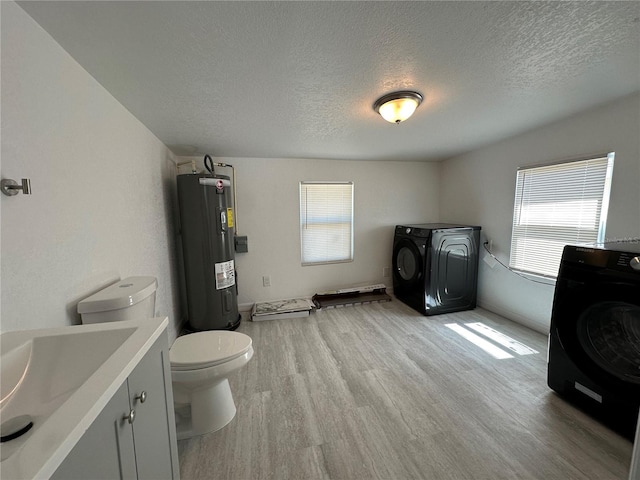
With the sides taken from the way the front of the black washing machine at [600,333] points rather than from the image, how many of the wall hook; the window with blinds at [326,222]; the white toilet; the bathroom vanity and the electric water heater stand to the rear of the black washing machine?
0

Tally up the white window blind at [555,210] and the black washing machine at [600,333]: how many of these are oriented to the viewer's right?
0

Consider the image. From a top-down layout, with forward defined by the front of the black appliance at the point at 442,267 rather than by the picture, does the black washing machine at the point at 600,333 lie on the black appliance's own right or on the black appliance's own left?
on the black appliance's own left

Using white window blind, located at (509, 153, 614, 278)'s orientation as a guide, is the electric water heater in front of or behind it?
in front

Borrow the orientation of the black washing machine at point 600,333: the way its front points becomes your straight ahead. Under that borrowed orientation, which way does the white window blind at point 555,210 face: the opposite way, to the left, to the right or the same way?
the same way

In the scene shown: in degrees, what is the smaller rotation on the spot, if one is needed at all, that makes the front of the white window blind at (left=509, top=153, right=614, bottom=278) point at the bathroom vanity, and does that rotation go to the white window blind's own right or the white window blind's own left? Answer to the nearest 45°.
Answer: approximately 45° to the white window blind's own left

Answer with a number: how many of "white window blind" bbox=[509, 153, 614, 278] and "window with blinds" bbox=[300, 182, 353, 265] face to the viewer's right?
0

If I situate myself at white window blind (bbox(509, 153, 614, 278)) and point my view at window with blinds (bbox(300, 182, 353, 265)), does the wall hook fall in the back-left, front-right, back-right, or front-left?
front-left

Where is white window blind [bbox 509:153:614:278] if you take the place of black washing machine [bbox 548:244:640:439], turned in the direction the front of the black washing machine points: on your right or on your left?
on your right

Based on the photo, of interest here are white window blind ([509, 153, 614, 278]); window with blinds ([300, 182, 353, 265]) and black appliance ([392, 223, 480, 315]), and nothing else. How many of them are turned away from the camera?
0

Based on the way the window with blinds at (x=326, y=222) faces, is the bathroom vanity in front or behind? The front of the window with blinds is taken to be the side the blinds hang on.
in front

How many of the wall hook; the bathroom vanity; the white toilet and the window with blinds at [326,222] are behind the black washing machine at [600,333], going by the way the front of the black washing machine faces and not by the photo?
0

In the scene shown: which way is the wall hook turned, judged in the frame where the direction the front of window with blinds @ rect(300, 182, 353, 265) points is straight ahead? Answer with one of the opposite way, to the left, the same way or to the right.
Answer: to the left

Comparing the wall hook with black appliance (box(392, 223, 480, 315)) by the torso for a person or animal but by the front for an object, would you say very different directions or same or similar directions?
very different directions

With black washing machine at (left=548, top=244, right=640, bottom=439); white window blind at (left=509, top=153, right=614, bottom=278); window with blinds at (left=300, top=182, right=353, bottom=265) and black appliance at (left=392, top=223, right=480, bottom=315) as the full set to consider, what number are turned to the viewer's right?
0

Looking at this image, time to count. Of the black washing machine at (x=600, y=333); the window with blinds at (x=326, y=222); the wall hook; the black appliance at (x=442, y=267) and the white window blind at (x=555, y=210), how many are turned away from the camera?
0

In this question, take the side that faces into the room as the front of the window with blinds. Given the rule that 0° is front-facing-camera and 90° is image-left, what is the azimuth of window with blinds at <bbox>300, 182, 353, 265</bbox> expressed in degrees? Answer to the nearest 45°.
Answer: approximately 0°

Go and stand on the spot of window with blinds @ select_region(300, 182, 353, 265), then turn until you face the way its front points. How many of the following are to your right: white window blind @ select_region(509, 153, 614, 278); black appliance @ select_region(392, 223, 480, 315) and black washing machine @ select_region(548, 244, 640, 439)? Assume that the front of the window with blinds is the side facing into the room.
0

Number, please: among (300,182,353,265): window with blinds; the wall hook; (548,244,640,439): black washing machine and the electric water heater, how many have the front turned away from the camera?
0

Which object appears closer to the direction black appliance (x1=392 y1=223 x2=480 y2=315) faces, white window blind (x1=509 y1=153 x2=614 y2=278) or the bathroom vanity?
the bathroom vanity

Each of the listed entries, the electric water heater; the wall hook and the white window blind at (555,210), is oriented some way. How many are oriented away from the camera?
0

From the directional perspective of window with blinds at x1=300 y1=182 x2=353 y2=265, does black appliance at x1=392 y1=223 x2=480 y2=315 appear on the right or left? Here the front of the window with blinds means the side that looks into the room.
on its left

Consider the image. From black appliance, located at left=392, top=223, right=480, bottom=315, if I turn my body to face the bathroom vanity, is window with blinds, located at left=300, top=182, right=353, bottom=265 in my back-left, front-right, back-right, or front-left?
front-right

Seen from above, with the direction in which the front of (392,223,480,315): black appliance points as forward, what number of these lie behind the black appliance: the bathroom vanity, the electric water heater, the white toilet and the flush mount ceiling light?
0
